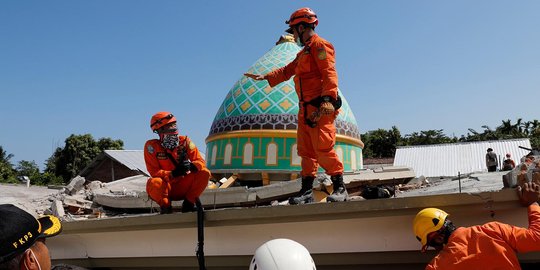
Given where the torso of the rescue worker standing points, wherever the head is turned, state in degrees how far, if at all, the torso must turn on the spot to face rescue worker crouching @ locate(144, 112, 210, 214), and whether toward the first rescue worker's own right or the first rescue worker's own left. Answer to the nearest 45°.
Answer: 0° — they already face them

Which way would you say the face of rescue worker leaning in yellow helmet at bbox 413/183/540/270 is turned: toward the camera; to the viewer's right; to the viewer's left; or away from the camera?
to the viewer's left

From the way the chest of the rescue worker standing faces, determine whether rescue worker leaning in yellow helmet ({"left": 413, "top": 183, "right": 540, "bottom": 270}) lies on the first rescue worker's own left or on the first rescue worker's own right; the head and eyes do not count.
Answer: on the first rescue worker's own left

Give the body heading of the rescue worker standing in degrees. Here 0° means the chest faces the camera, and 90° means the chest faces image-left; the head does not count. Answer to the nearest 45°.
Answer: approximately 90°

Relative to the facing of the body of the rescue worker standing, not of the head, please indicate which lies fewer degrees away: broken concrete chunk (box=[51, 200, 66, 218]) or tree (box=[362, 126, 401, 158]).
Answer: the broken concrete chunk

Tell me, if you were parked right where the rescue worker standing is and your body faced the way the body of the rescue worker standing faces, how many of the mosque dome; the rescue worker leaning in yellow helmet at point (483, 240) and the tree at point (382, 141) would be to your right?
2

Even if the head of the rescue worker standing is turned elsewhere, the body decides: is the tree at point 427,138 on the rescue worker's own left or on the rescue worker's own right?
on the rescue worker's own right

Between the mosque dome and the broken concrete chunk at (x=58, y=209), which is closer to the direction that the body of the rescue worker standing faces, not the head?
the broken concrete chunk

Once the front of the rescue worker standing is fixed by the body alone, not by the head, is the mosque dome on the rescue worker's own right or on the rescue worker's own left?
on the rescue worker's own right

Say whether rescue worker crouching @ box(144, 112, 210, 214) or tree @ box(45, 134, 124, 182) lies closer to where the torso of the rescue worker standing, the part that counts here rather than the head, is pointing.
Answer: the rescue worker crouching

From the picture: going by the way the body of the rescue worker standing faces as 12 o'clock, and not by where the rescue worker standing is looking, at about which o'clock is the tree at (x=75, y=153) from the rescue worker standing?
The tree is roughly at 2 o'clock from the rescue worker standing.

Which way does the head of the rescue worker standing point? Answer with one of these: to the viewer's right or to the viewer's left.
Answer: to the viewer's left
